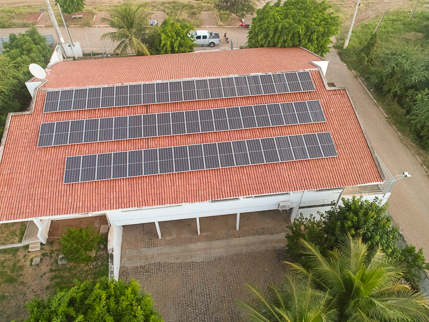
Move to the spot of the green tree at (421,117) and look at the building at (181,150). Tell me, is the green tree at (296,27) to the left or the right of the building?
right

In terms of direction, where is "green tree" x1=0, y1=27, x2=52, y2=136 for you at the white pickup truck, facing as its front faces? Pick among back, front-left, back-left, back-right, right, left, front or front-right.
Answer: front-left

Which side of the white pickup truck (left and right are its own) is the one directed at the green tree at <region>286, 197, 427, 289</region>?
left

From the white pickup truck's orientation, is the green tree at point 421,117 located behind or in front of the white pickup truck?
behind

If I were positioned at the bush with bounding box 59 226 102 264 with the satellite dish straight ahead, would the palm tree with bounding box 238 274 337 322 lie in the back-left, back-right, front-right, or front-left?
back-right

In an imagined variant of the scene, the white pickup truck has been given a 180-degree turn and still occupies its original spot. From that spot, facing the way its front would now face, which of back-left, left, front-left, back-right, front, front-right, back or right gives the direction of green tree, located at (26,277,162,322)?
right

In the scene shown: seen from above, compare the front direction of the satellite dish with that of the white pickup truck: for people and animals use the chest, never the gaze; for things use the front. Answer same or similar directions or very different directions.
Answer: very different directions

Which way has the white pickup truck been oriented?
to the viewer's left

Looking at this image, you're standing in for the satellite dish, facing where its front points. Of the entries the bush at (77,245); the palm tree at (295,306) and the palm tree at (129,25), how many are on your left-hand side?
1
